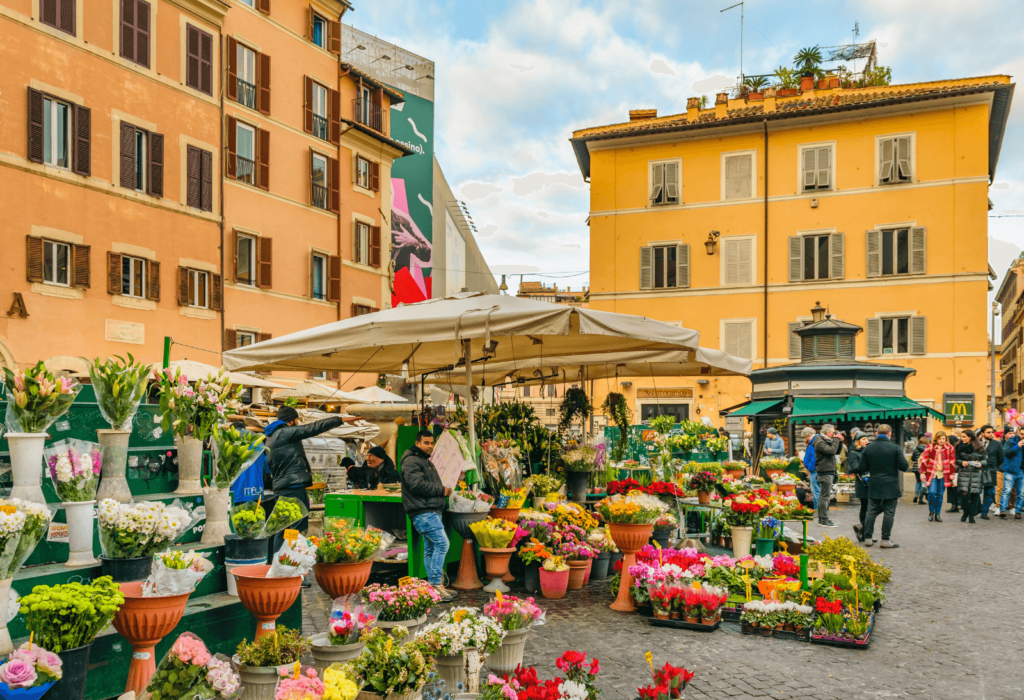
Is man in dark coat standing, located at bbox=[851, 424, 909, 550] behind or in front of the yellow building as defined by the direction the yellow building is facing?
in front

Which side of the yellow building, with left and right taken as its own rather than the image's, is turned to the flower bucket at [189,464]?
front

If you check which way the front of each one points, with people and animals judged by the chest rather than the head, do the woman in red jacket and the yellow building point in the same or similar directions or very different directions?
same or similar directions

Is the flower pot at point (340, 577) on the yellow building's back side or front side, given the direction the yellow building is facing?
on the front side

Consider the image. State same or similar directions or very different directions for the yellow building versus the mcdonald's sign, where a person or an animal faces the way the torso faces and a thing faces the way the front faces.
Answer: same or similar directions

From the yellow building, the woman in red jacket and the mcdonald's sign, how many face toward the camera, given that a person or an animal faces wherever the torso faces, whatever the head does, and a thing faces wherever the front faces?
3

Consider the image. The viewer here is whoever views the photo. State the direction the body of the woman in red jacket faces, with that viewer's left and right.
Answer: facing the viewer

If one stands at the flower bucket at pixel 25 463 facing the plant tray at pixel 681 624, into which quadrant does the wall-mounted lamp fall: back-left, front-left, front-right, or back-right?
front-left

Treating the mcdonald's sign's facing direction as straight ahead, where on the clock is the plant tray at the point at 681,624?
The plant tray is roughly at 12 o'clock from the mcdonald's sign.

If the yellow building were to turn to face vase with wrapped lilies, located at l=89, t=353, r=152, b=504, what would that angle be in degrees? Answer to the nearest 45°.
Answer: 0° — it already faces it

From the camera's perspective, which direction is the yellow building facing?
toward the camera

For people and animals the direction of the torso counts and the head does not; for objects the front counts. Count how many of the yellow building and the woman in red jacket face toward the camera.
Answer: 2

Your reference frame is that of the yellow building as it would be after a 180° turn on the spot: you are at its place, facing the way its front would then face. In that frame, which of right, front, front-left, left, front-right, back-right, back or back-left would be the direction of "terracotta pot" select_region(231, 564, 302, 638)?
back

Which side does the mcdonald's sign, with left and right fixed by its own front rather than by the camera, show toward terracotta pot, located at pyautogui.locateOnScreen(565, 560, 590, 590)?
front

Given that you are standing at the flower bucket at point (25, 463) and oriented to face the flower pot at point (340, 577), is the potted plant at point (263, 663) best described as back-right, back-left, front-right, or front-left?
front-right

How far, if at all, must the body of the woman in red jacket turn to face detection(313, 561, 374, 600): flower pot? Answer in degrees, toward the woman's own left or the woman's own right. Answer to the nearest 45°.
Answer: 0° — they already face it
